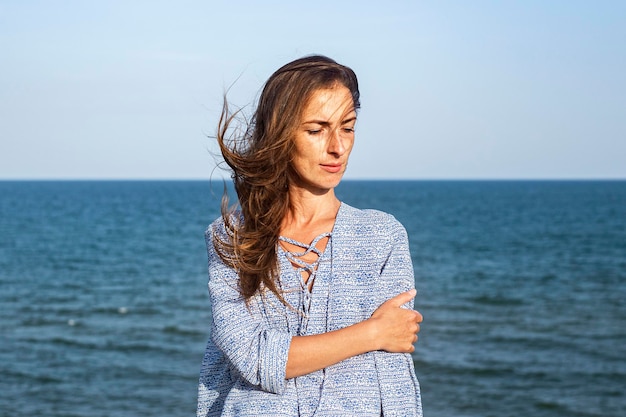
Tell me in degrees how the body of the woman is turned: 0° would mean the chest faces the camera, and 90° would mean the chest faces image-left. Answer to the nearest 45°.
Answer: approximately 0°

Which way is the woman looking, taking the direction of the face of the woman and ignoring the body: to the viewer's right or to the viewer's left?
to the viewer's right
